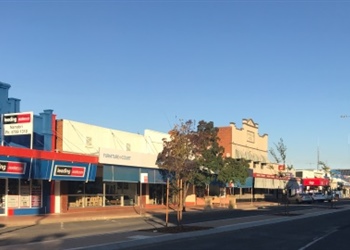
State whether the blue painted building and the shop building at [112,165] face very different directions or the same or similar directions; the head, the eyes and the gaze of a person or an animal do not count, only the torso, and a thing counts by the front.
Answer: same or similar directions

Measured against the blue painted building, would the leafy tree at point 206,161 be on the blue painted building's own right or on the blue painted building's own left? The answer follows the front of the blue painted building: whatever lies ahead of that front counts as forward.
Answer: on the blue painted building's own left

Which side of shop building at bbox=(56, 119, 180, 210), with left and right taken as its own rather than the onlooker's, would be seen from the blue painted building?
right

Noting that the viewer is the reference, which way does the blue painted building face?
facing the viewer and to the right of the viewer

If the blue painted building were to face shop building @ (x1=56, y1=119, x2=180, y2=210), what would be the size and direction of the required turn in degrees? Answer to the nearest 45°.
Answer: approximately 90° to its left

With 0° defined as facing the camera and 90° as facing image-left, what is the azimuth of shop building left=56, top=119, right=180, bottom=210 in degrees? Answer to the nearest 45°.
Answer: approximately 315°

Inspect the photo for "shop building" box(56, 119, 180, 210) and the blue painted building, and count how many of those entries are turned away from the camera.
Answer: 0
